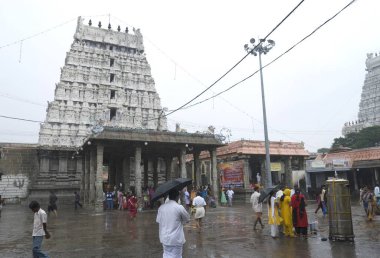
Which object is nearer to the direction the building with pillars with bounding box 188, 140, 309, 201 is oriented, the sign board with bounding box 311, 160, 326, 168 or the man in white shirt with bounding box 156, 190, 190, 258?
the man in white shirt

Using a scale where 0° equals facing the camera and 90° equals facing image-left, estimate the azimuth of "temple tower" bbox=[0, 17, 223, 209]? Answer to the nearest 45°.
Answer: approximately 0°

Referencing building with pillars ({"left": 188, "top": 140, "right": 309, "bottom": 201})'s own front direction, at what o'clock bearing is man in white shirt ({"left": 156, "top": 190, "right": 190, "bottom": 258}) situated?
The man in white shirt is roughly at 12 o'clock from the building with pillars.

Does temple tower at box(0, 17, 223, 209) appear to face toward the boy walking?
yes

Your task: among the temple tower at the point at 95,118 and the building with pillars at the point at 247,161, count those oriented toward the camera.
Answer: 2

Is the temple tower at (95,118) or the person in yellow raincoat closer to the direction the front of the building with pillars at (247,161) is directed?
the person in yellow raincoat

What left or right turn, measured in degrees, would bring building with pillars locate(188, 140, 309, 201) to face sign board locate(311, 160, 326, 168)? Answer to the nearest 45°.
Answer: approximately 90° to its left

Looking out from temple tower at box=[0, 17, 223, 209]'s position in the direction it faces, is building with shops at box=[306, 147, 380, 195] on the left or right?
on its left

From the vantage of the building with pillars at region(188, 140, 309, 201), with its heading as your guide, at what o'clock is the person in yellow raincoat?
The person in yellow raincoat is roughly at 12 o'clock from the building with pillars.

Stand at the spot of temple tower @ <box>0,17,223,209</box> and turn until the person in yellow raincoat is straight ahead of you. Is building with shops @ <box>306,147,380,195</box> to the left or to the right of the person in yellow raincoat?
left
